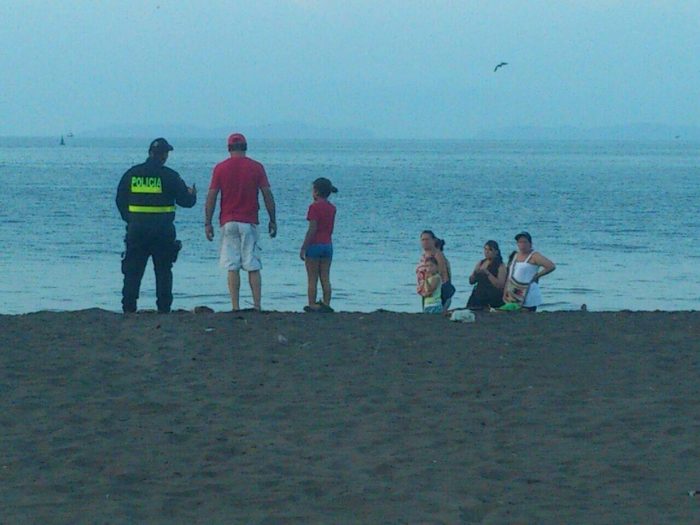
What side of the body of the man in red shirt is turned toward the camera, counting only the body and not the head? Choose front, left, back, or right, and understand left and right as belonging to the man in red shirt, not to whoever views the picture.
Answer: back

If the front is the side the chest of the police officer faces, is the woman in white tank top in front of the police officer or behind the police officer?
in front

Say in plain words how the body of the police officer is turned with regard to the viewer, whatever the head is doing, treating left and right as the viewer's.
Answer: facing away from the viewer and to the right of the viewer

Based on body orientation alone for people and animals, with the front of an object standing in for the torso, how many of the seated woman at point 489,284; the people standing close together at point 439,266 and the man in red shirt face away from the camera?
1

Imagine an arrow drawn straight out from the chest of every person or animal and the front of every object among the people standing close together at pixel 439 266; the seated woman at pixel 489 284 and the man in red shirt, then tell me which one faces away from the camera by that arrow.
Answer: the man in red shirt

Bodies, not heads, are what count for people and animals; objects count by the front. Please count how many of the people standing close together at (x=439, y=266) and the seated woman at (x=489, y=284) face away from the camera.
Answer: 0

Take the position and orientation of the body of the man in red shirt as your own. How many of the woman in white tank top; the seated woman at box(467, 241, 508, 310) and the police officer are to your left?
1

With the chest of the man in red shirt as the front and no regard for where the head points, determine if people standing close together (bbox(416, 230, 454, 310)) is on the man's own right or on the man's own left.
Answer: on the man's own right

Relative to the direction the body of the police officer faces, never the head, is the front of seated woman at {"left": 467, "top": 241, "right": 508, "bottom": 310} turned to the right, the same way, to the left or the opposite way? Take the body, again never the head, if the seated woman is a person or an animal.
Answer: the opposite way

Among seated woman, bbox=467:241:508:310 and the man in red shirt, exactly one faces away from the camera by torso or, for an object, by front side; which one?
the man in red shirt

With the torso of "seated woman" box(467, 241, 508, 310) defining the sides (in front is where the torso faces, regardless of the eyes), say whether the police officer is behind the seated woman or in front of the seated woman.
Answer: in front

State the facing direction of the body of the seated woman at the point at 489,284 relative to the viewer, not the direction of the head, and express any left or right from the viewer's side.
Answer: facing the viewer and to the left of the viewer

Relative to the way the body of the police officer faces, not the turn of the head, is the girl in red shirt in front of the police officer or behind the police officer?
in front

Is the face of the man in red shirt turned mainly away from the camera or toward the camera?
away from the camera

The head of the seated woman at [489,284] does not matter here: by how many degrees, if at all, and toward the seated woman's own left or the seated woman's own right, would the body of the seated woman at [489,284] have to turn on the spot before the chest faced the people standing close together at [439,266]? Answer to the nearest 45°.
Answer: approximately 45° to the seated woman's own right
